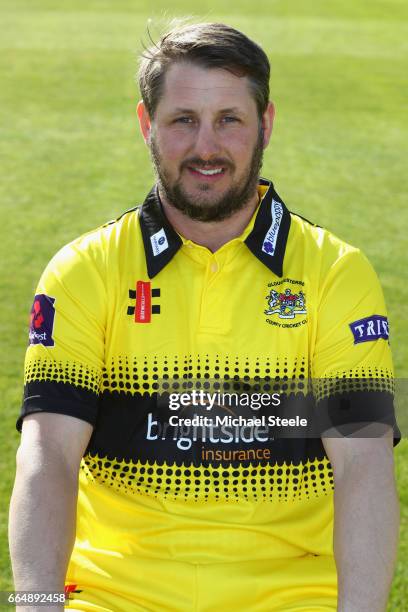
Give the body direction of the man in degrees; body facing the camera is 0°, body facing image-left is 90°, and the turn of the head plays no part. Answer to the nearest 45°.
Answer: approximately 0°
